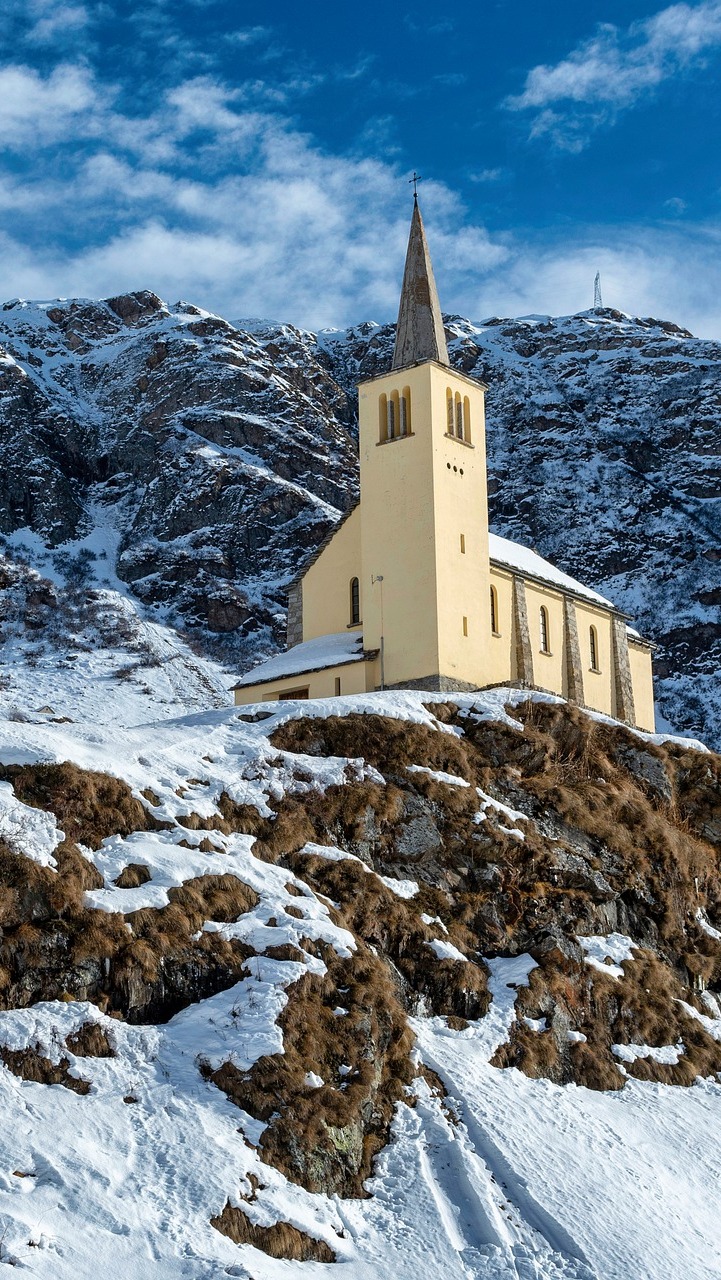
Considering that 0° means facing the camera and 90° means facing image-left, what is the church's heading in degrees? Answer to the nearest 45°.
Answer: approximately 45°
